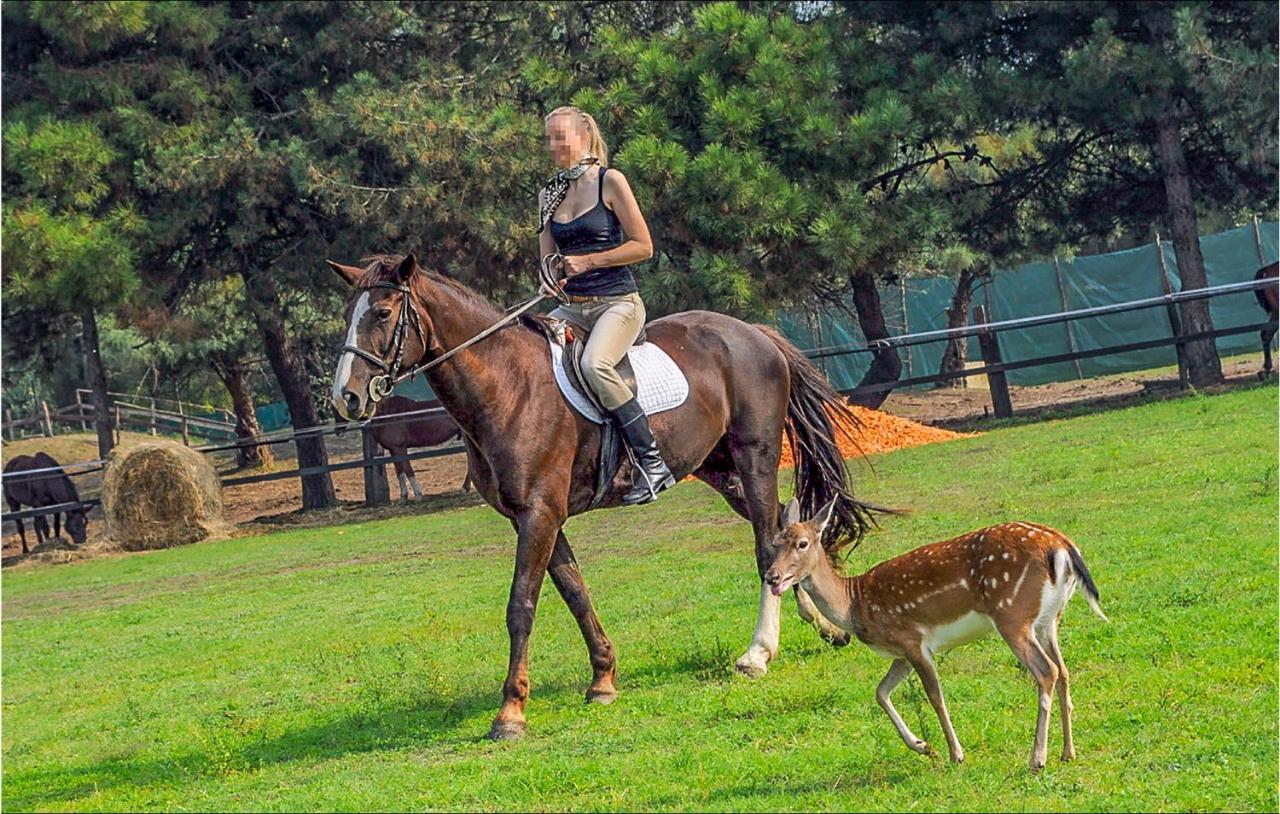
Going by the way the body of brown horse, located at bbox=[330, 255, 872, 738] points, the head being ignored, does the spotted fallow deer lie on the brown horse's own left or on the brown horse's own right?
on the brown horse's own left

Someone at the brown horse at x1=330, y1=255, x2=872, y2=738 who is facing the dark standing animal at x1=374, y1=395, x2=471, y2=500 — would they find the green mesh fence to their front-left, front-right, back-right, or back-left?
front-right

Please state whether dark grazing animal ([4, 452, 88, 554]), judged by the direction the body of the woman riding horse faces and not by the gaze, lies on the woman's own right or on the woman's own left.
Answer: on the woman's own right

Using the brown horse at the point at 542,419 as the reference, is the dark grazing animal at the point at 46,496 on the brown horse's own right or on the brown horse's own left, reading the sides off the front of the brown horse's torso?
on the brown horse's own right

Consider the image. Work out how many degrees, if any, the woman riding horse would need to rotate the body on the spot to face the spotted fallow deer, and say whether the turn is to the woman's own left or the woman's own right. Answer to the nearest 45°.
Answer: approximately 90° to the woman's own left

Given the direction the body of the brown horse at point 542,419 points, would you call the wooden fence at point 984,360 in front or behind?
behind
